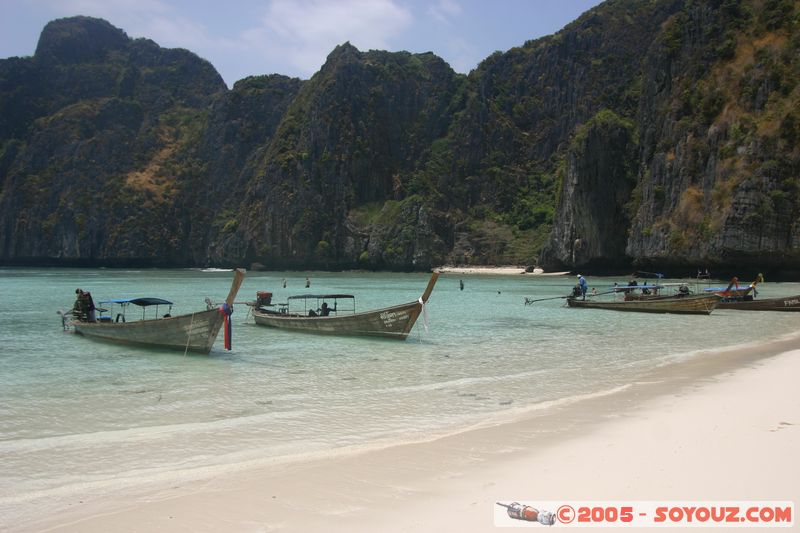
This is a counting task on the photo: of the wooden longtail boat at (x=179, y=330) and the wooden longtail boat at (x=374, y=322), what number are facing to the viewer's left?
0

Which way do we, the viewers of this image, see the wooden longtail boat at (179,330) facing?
facing the viewer and to the right of the viewer

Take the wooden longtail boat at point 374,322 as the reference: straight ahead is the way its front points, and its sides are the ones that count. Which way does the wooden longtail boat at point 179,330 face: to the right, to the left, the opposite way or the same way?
the same way
